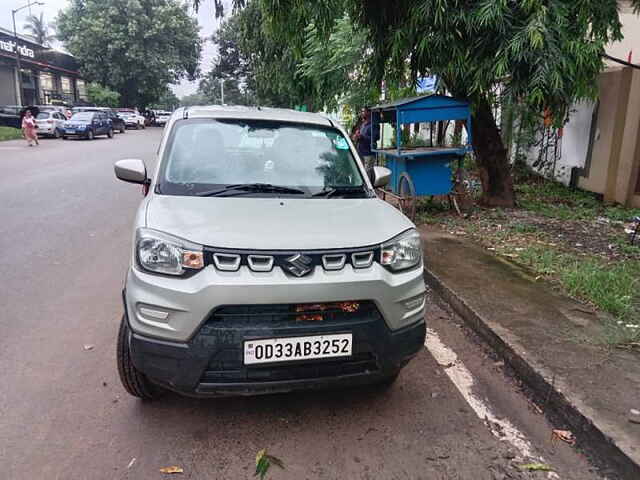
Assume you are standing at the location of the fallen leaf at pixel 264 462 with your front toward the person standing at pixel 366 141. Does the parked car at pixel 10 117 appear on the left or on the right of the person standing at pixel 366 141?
left

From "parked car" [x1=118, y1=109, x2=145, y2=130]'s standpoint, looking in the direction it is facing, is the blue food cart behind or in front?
in front

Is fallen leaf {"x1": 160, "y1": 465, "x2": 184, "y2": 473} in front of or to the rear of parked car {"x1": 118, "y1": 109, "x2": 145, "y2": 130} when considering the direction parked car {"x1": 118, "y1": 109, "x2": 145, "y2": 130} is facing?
in front

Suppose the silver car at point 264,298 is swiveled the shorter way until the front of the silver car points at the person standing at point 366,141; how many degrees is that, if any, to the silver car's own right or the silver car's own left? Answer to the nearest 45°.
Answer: approximately 180°

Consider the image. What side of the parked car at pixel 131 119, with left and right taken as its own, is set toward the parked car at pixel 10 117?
right

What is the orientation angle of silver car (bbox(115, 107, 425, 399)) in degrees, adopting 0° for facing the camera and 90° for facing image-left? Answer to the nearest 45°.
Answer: approximately 0°

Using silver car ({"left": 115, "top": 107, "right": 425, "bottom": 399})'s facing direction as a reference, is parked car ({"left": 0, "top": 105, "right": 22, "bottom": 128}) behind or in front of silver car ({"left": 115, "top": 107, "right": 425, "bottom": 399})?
behind

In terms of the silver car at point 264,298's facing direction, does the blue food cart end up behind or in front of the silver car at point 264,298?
behind

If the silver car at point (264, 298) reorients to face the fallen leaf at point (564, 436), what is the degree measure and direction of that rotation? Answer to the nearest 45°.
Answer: approximately 90° to its left

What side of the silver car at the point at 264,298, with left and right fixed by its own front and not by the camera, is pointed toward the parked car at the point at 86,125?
back

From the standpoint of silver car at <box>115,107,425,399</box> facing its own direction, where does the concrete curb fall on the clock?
The concrete curb is roughly at 9 o'clock from the silver car.
